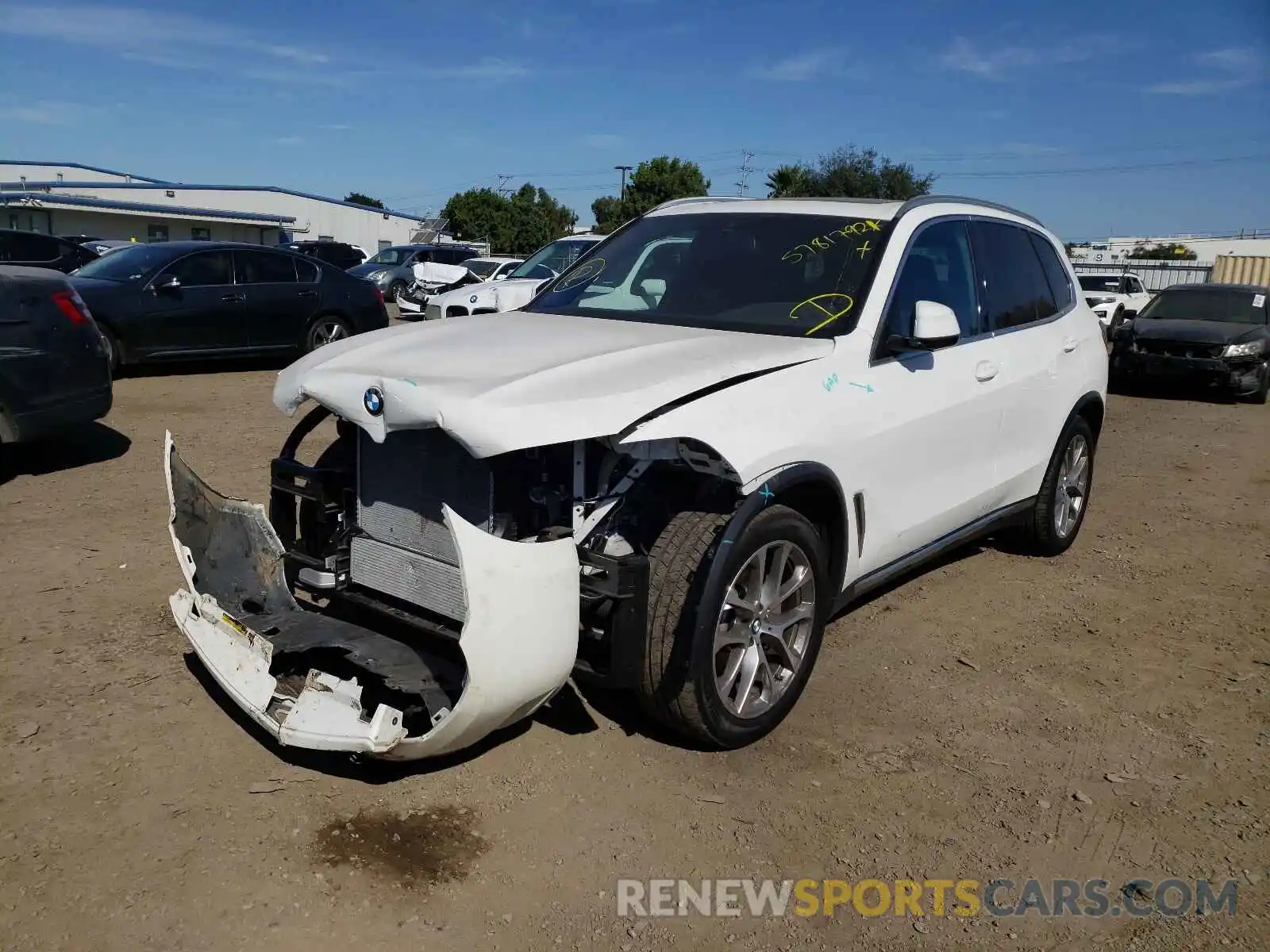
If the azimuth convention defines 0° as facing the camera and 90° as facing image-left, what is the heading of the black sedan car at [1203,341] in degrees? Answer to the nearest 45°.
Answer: approximately 45°

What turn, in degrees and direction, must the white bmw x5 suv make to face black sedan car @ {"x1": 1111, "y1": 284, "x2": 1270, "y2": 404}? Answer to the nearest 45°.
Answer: approximately 180°

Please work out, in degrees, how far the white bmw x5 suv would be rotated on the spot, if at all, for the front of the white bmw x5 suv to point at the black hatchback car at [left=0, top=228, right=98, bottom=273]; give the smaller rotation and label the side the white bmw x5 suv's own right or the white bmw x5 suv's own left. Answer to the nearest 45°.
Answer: approximately 90° to the white bmw x5 suv's own right

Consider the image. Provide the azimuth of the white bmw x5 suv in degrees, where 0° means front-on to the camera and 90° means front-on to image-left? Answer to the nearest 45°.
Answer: approximately 45°

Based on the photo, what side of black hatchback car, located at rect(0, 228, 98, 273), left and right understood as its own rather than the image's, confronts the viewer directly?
left

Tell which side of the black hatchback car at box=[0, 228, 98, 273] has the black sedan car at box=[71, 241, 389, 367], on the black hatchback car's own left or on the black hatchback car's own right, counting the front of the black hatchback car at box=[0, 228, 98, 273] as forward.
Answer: on the black hatchback car's own left

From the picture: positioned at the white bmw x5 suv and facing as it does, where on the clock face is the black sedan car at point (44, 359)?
The black sedan car is roughly at 3 o'clock from the white bmw x5 suv.
